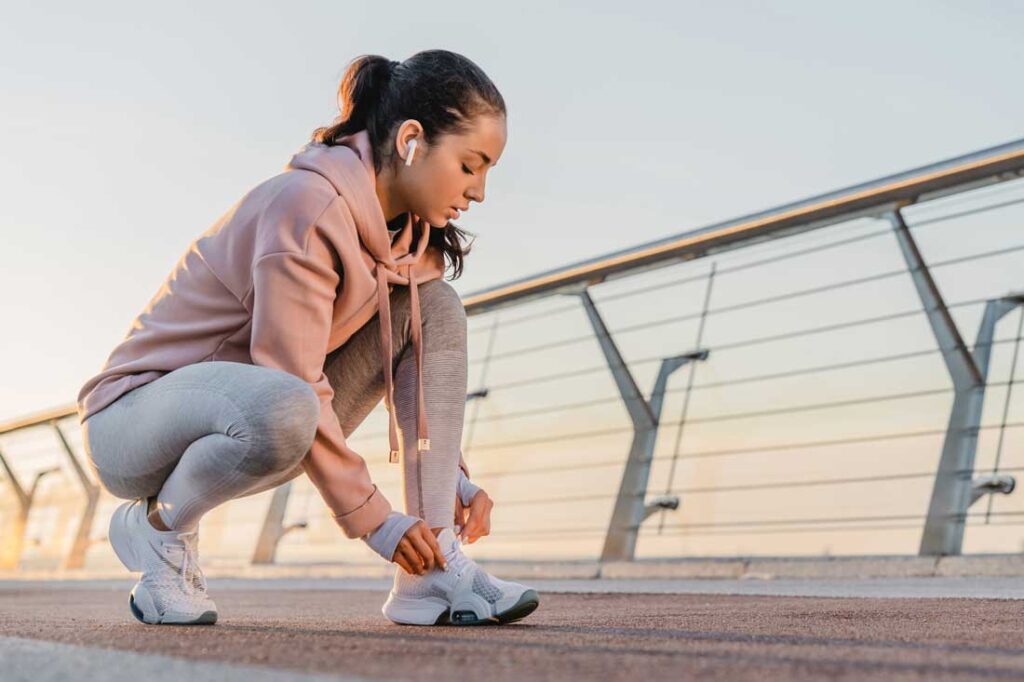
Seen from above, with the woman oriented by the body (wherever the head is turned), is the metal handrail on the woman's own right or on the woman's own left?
on the woman's own left

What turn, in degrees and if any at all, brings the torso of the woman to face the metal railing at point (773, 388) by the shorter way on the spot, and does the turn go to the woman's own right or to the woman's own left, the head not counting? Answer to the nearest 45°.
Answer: approximately 45° to the woman's own left

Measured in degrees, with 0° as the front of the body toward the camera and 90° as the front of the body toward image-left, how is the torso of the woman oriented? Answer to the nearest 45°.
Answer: approximately 270°

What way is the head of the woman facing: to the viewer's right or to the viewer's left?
to the viewer's right
